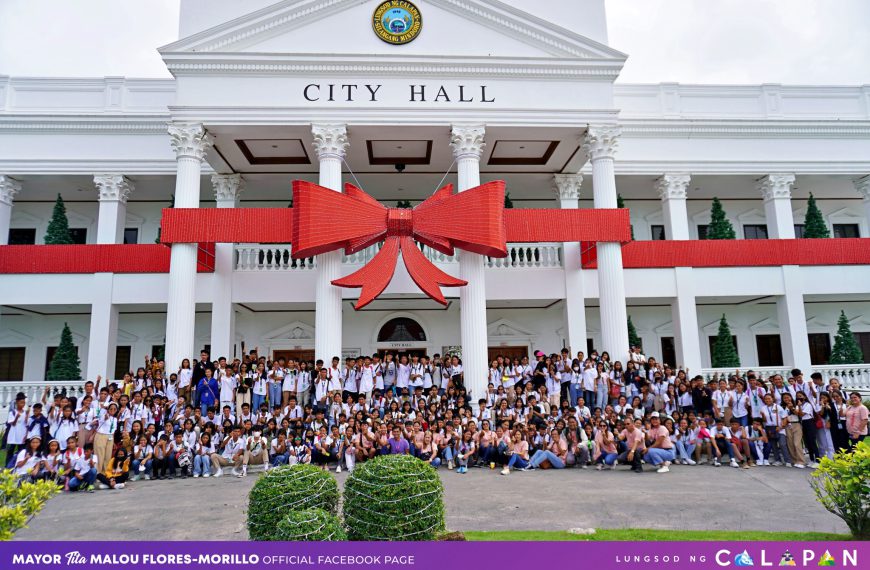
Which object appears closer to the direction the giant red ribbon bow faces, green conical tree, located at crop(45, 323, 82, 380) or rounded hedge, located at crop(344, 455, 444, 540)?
the rounded hedge

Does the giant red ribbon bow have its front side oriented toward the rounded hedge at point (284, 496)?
yes

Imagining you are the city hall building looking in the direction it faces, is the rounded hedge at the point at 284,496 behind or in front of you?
in front

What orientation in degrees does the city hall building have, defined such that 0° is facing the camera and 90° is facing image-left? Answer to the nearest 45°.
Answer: approximately 0°

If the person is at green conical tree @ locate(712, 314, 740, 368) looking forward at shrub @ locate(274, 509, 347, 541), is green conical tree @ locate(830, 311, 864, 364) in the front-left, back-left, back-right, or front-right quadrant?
back-left

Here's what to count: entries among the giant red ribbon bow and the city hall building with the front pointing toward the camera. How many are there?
2

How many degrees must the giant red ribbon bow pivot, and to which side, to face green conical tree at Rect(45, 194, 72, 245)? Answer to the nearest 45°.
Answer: approximately 135° to its right

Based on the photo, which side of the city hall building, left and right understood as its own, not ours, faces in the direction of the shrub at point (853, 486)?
front

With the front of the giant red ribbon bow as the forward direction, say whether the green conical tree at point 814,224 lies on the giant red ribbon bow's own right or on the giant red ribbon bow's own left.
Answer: on the giant red ribbon bow's own left

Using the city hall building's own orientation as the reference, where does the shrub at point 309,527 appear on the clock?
The shrub is roughly at 12 o'clock from the city hall building.

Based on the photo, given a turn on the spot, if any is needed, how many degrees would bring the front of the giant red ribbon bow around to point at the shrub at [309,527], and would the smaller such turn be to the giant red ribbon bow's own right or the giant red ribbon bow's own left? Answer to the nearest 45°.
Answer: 0° — it already faces it

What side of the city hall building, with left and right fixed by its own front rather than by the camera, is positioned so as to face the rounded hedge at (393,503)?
front

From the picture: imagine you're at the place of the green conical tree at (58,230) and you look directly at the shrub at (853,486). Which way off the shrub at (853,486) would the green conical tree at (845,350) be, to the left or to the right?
left

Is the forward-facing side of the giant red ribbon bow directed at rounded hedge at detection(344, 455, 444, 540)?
yes
